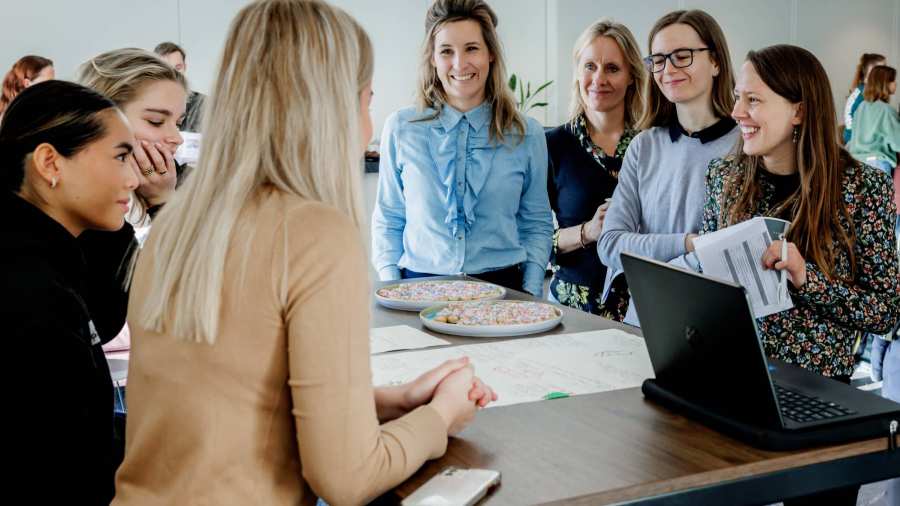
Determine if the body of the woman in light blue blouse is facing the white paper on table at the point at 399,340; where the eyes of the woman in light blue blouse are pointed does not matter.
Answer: yes

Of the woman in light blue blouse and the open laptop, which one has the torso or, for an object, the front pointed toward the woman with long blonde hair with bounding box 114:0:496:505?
the woman in light blue blouse

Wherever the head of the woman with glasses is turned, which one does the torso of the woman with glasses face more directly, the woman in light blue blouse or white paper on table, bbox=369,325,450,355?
the white paper on table

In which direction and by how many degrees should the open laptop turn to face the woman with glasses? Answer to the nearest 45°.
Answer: approximately 45° to its left

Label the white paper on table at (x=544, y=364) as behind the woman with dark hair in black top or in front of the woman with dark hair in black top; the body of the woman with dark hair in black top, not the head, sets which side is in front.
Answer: in front

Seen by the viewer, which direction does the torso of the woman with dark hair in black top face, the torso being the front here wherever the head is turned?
to the viewer's right

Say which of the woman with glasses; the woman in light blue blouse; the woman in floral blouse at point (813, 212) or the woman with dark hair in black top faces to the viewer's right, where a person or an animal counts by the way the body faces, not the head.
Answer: the woman with dark hair in black top

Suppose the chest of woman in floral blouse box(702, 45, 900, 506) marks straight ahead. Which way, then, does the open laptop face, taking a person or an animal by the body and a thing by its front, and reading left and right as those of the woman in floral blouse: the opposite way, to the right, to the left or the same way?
the opposite way

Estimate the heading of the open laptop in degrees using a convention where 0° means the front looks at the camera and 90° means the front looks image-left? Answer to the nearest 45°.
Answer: approximately 225°

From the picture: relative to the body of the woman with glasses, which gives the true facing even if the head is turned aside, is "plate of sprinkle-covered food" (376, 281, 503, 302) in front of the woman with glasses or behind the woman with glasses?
in front

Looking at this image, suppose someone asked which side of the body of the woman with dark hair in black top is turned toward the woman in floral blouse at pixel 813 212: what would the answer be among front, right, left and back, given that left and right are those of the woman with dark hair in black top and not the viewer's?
front

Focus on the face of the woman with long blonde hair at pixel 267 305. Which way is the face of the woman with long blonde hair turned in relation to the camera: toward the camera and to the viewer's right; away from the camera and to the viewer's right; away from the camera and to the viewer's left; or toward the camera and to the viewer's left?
away from the camera and to the viewer's right

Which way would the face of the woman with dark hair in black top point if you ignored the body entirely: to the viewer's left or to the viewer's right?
to the viewer's right
